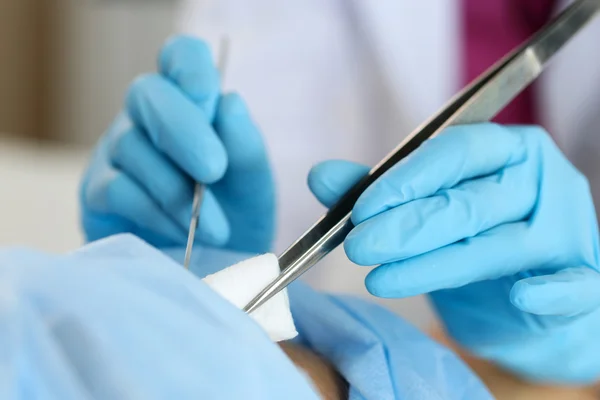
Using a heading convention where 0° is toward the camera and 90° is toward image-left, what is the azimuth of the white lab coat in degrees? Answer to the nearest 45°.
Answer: approximately 0°
